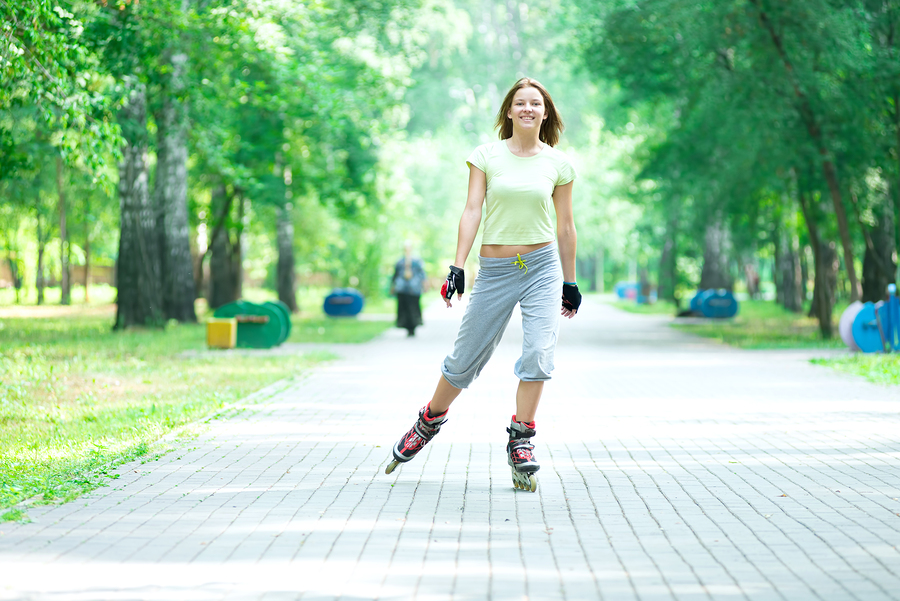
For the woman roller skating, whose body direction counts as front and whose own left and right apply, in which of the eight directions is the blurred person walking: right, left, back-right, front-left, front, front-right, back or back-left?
back

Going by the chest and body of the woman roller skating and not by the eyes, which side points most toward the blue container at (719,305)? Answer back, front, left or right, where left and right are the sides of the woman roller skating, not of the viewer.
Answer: back

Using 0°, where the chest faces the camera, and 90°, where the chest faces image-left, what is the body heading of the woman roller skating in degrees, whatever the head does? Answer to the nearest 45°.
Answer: approximately 0°

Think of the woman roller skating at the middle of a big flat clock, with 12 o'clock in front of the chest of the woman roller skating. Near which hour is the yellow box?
The yellow box is roughly at 5 o'clock from the woman roller skating.

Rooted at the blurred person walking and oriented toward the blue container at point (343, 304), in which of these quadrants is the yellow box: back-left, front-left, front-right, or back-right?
back-left

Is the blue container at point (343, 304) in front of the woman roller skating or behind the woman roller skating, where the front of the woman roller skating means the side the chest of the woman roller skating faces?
behind
